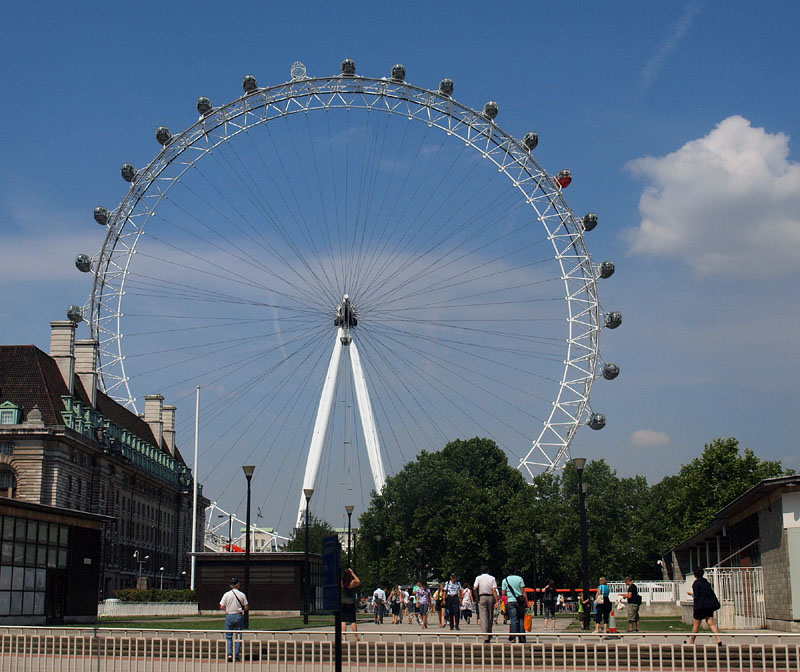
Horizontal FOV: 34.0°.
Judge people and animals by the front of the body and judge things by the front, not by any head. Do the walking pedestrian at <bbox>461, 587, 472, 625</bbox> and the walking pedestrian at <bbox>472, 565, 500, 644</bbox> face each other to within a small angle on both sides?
yes

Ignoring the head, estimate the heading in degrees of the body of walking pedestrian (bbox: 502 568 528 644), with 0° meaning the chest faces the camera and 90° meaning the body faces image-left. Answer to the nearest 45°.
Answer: approximately 180°

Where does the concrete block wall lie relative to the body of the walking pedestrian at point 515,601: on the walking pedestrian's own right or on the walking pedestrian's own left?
on the walking pedestrian's own right

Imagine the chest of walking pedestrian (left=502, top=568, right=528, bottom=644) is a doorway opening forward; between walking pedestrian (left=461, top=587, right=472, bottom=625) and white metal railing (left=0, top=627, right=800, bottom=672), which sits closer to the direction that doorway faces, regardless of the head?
the walking pedestrian

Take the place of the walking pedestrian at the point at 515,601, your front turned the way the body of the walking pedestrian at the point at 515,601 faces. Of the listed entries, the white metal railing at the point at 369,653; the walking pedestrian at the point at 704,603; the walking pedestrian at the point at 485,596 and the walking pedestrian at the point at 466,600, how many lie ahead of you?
1

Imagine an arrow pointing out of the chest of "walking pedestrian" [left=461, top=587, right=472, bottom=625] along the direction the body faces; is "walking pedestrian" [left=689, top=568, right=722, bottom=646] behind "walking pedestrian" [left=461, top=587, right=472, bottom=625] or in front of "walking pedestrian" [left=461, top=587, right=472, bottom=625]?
behind

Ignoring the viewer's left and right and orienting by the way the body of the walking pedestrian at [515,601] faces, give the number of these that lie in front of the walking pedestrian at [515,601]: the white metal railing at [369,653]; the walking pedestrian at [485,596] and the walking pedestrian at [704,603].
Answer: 0

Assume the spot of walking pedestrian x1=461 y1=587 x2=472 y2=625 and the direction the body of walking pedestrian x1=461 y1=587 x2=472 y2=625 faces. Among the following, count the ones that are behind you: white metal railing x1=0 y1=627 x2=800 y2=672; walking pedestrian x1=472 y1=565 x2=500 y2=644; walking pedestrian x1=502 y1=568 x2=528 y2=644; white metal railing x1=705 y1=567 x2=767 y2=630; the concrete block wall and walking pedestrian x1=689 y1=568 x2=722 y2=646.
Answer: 0

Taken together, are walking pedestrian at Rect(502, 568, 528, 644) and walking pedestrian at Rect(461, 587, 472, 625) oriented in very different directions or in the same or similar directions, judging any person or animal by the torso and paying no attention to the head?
very different directions

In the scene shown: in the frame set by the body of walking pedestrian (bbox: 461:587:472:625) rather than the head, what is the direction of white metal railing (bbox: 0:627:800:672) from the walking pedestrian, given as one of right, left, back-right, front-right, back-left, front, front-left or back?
back

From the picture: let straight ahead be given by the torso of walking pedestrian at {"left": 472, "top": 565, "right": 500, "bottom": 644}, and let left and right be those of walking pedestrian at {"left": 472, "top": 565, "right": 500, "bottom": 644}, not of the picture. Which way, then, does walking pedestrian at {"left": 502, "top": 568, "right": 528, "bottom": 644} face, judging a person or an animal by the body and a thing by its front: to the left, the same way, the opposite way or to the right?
the same way

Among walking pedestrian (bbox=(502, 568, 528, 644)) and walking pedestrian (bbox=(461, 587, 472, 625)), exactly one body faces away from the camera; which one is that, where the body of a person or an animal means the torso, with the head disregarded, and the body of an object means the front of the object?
walking pedestrian (bbox=(502, 568, 528, 644))
